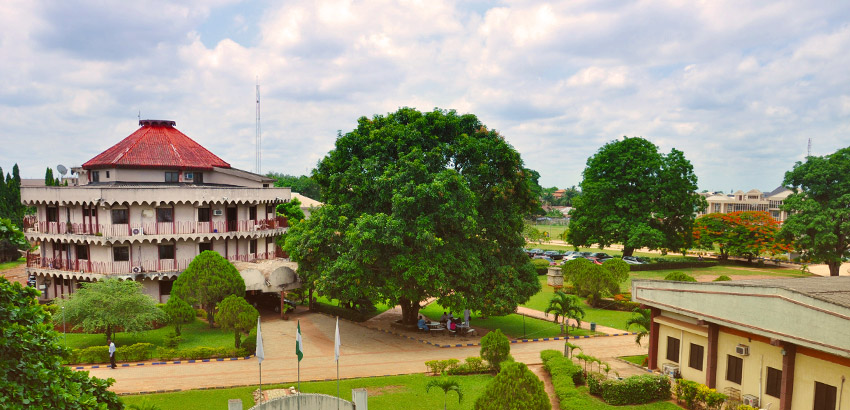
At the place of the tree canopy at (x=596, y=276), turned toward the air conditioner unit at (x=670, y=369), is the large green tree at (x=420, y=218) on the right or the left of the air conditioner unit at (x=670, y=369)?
right

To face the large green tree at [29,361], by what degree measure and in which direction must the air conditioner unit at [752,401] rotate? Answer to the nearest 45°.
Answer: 0° — it already faces it

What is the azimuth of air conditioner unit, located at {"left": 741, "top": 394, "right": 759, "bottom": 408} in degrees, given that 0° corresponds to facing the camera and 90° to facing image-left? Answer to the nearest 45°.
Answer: approximately 45°

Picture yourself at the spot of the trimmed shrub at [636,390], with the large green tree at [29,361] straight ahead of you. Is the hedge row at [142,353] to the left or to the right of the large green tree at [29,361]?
right

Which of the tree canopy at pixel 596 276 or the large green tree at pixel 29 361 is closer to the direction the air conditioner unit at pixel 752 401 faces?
the large green tree

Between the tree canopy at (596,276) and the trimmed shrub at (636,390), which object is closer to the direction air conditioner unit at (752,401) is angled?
the trimmed shrub

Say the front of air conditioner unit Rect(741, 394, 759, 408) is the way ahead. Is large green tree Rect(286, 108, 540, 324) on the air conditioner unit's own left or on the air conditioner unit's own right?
on the air conditioner unit's own right

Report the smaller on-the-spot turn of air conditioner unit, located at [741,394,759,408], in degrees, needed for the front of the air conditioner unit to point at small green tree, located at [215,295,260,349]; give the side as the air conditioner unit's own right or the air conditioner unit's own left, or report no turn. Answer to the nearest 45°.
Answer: approximately 45° to the air conditioner unit's own right

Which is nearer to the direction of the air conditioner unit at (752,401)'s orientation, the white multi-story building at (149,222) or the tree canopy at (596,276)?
the white multi-story building

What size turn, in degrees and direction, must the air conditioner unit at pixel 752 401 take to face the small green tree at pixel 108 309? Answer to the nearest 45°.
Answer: approximately 45° to its right

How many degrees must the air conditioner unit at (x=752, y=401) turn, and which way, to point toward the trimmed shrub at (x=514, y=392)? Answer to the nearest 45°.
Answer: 0° — it already faces it
